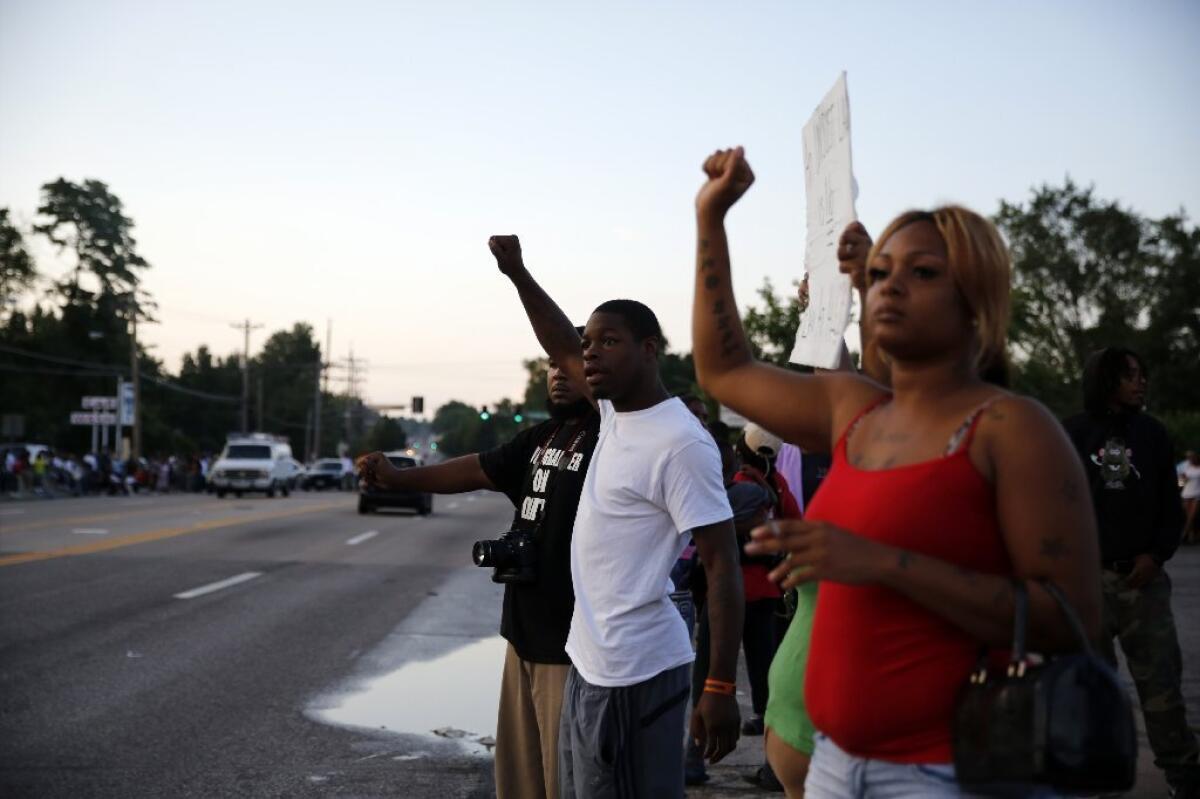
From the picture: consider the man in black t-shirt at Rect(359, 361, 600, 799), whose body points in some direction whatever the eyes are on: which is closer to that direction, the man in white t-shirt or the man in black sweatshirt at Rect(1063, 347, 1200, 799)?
the man in white t-shirt

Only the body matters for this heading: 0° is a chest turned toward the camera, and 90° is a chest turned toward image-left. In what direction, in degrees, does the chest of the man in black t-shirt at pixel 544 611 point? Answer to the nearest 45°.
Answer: approximately 45°

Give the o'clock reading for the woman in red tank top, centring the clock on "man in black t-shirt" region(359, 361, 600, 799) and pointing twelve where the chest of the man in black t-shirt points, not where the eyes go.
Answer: The woman in red tank top is roughly at 10 o'clock from the man in black t-shirt.

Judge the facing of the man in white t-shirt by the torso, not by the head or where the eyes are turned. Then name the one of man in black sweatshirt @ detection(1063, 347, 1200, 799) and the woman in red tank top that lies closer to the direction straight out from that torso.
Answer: the woman in red tank top

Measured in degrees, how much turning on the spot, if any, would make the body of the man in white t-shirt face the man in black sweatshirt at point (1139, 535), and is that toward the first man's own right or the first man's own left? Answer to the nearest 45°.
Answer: approximately 180°

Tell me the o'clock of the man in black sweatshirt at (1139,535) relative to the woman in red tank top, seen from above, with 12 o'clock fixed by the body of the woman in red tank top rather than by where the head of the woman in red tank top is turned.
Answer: The man in black sweatshirt is roughly at 5 o'clock from the woman in red tank top.

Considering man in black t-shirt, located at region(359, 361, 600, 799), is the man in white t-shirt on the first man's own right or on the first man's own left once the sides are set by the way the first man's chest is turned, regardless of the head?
on the first man's own left

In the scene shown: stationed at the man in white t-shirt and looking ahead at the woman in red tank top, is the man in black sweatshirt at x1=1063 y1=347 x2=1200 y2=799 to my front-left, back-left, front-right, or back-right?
back-left
